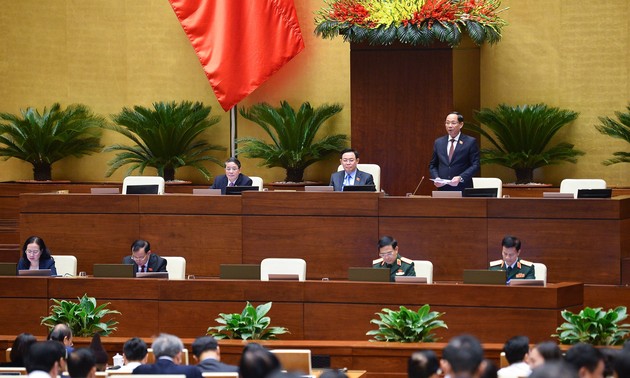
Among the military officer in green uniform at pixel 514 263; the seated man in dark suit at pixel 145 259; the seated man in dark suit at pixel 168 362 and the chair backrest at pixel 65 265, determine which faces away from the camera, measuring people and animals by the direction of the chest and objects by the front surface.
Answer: the seated man in dark suit at pixel 168 362

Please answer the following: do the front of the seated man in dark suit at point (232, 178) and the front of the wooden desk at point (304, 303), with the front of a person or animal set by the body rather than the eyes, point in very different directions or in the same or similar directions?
same or similar directions

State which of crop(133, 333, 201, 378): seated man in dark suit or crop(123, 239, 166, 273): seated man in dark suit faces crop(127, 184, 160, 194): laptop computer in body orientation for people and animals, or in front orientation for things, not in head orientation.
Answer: crop(133, 333, 201, 378): seated man in dark suit

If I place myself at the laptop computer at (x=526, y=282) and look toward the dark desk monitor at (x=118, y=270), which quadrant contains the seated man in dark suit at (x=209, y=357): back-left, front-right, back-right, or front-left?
front-left

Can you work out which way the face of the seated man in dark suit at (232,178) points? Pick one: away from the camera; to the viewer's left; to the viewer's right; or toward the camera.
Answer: toward the camera

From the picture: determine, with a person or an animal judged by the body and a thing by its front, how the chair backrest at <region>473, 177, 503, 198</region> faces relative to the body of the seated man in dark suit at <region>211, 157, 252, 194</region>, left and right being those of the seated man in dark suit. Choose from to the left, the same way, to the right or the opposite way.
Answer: the same way

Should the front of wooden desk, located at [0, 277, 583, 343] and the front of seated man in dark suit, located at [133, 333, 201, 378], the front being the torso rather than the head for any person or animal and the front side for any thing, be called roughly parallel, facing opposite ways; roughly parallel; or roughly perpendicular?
roughly parallel, facing opposite ways

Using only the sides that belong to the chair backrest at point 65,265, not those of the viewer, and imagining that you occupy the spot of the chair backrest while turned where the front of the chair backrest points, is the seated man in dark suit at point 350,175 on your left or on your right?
on your left

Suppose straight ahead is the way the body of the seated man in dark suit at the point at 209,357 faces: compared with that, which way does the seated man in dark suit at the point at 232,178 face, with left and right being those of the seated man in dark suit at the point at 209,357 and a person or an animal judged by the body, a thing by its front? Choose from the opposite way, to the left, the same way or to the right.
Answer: the opposite way

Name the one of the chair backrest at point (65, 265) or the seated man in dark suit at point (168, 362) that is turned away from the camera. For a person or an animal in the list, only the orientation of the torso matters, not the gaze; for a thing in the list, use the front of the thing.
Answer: the seated man in dark suit

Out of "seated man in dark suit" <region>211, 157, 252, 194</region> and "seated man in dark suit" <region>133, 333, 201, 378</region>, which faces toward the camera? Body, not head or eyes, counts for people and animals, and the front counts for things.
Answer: "seated man in dark suit" <region>211, 157, 252, 194</region>

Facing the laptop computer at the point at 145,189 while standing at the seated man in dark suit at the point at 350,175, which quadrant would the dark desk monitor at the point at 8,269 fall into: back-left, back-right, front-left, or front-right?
front-left

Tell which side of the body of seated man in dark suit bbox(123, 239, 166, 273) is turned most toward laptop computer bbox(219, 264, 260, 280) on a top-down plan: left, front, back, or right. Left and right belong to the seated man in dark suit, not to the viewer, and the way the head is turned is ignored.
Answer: left

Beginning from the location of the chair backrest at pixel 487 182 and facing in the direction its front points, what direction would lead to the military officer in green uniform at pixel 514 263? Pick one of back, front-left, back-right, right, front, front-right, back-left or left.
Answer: front

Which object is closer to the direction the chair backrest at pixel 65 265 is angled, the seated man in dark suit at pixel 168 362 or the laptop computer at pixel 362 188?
the seated man in dark suit

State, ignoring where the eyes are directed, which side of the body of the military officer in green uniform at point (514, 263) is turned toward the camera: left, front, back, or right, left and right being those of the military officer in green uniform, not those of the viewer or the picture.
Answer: front

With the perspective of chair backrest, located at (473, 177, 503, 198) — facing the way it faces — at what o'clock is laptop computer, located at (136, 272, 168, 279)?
The laptop computer is roughly at 2 o'clock from the chair backrest.

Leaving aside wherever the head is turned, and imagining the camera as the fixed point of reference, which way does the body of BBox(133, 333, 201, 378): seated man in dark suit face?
away from the camera

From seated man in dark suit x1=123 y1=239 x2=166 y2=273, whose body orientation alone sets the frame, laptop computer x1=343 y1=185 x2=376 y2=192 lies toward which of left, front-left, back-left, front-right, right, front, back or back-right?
back-left
